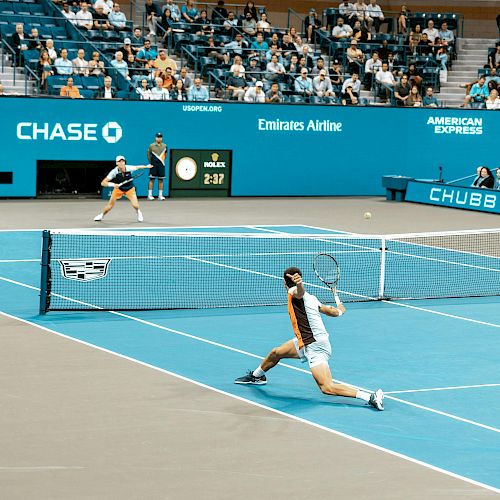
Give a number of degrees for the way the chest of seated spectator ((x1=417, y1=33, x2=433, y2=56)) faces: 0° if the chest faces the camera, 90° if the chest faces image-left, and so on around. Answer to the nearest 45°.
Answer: approximately 0°

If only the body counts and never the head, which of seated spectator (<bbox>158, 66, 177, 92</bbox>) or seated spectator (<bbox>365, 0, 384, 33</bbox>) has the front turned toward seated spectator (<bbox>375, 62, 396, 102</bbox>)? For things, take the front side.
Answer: seated spectator (<bbox>365, 0, 384, 33</bbox>)

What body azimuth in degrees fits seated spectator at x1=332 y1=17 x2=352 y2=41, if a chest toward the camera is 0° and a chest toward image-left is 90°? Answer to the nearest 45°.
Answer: approximately 0°

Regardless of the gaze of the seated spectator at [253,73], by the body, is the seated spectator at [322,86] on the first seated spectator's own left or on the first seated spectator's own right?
on the first seated spectator's own left
